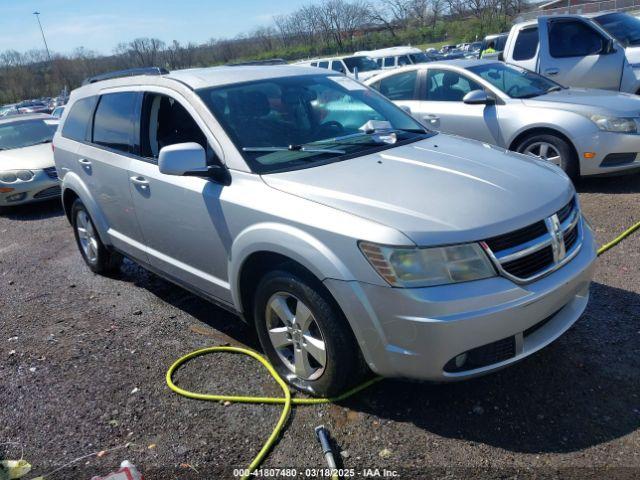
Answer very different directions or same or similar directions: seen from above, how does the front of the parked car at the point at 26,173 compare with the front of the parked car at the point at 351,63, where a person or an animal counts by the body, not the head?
same or similar directions

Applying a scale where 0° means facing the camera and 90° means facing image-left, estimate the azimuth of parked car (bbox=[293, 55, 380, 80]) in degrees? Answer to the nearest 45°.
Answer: approximately 315°

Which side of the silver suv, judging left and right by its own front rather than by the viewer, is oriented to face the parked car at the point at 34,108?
back

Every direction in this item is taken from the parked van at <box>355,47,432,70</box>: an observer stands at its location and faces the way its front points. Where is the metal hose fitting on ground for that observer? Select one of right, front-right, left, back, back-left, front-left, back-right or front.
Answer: front-right

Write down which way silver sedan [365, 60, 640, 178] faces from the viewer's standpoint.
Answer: facing the viewer and to the right of the viewer

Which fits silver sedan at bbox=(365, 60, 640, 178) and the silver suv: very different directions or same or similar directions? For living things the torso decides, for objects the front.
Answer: same or similar directions

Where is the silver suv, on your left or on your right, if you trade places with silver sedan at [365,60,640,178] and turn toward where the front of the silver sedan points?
on your right

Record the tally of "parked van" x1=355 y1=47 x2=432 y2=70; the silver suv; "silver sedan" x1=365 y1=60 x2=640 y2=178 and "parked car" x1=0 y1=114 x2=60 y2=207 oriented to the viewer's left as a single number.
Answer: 0

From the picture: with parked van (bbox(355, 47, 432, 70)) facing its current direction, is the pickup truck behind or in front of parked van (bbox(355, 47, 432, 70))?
in front

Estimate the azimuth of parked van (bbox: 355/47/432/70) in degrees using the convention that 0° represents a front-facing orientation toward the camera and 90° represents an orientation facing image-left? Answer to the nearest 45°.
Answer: approximately 315°

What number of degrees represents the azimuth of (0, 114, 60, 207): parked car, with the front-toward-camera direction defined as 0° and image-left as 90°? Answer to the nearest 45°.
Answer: approximately 315°

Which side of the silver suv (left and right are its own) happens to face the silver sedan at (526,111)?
left

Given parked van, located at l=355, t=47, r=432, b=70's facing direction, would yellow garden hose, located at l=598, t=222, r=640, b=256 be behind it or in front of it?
in front
